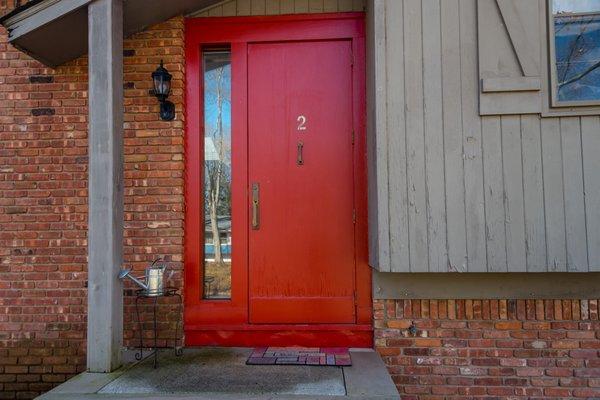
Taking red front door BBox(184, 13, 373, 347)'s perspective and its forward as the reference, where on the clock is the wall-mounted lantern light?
The wall-mounted lantern light is roughly at 3 o'clock from the red front door.

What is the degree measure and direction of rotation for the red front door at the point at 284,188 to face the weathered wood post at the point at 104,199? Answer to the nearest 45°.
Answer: approximately 45° to its right

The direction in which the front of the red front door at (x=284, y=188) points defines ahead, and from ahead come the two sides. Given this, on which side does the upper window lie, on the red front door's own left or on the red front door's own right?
on the red front door's own left

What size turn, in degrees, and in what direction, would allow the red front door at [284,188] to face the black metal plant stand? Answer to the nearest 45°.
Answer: approximately 90° to its right

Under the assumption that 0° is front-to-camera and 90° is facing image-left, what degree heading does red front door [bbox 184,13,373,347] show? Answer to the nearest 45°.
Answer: approximately 0°
